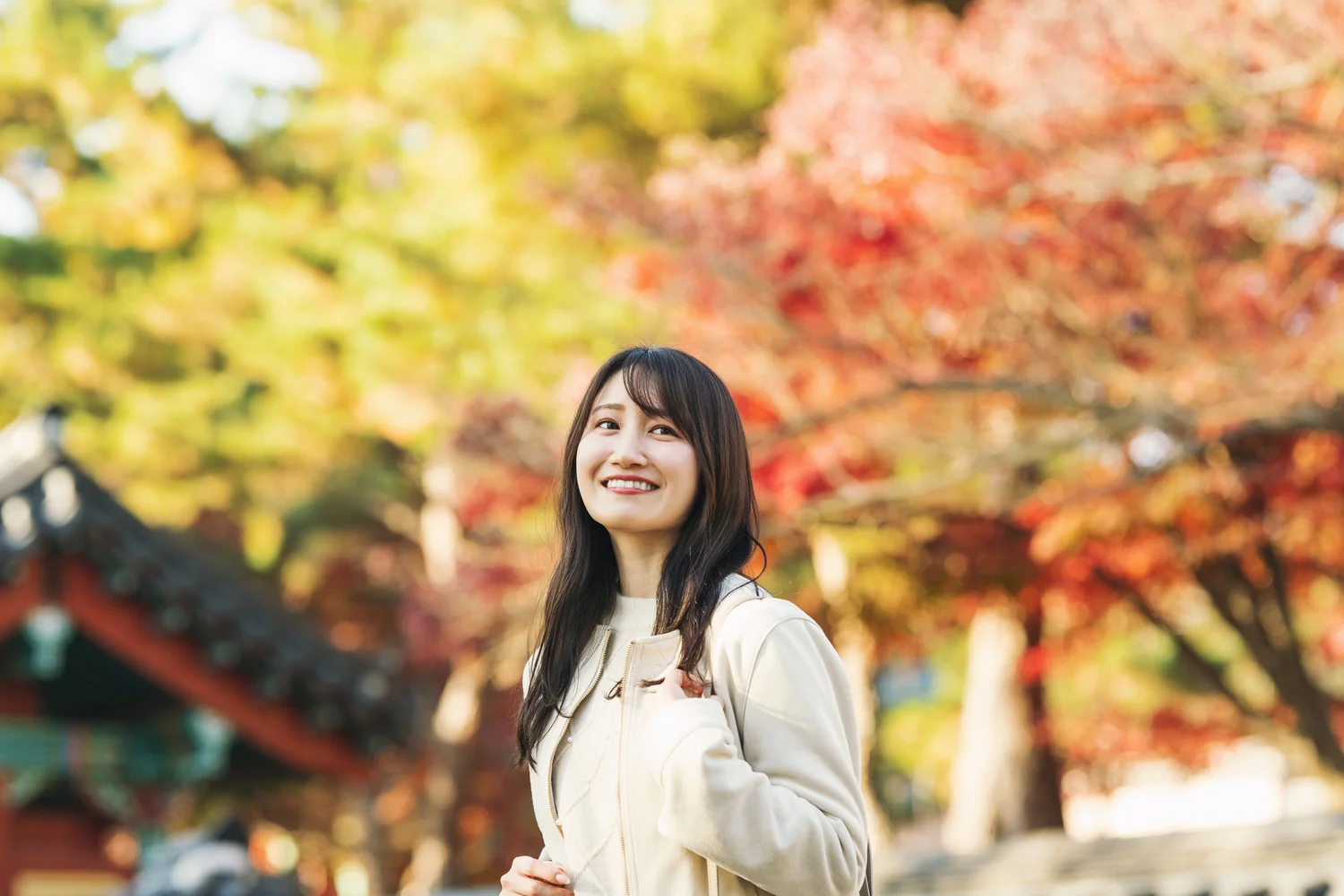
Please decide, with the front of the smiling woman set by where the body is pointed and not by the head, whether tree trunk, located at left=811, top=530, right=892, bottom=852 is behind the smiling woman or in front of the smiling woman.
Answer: behind

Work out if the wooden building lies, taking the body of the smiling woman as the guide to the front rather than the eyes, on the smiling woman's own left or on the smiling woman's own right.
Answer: on the smiling woman's own right

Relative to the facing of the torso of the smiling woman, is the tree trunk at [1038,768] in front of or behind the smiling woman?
behind

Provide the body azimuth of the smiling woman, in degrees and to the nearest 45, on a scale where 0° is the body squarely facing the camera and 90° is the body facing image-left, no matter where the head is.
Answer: approximately 45°

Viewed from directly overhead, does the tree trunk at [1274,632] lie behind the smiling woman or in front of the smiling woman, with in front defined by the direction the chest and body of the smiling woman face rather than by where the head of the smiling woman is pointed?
behind
